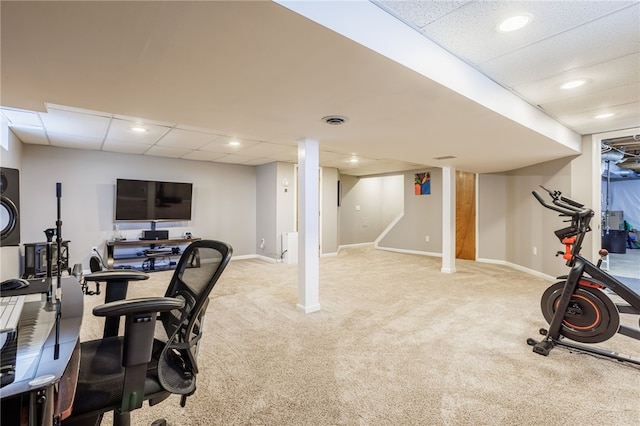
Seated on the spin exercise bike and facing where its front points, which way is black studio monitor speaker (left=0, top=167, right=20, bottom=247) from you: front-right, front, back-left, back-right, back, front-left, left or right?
front-left

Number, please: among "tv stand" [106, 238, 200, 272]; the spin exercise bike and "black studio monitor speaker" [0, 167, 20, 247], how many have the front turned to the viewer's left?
1

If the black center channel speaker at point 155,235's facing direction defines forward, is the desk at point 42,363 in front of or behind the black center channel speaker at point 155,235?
in front

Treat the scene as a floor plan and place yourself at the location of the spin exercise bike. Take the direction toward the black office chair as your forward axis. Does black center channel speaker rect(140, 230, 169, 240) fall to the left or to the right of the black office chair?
right

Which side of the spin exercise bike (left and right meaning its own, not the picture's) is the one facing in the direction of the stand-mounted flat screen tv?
front

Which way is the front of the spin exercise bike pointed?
to the viewer's left

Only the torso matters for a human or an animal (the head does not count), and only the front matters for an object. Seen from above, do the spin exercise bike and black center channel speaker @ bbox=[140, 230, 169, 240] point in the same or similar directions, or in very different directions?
very different directions

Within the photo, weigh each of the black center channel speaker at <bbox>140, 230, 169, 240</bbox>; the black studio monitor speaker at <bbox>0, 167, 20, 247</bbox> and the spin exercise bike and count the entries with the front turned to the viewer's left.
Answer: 1

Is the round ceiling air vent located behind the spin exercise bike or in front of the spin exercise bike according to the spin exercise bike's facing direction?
in front

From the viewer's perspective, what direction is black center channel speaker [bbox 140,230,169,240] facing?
toward the camera

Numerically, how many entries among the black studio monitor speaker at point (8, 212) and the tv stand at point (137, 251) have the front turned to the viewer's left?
0

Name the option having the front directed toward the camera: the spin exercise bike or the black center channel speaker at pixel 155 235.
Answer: the black center channel speaker

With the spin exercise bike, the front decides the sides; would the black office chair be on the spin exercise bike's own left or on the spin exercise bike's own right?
on the spin exercise bike's own left

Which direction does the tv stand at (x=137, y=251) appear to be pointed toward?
toward the camera
